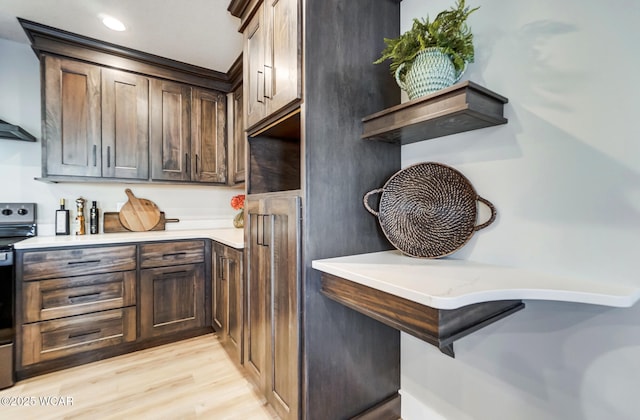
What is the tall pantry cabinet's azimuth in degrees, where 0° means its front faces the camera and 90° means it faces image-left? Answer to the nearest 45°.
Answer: approximately 45°

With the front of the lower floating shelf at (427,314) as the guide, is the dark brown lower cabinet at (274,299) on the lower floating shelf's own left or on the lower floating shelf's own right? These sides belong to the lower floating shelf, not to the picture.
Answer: on the lower floating shelf's own right

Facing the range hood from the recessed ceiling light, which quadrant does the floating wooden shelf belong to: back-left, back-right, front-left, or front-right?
back-left

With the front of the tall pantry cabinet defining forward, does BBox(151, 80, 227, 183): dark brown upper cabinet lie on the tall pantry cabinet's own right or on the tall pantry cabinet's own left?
on the tall pantry cabinet's own right

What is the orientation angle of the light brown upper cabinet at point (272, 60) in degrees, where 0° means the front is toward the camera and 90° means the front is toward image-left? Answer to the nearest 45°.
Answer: approximately 45°

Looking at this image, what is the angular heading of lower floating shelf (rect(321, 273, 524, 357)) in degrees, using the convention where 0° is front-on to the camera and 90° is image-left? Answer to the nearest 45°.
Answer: approximately 45°

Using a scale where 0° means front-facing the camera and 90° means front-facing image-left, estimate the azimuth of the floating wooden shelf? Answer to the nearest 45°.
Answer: approximately 45°
